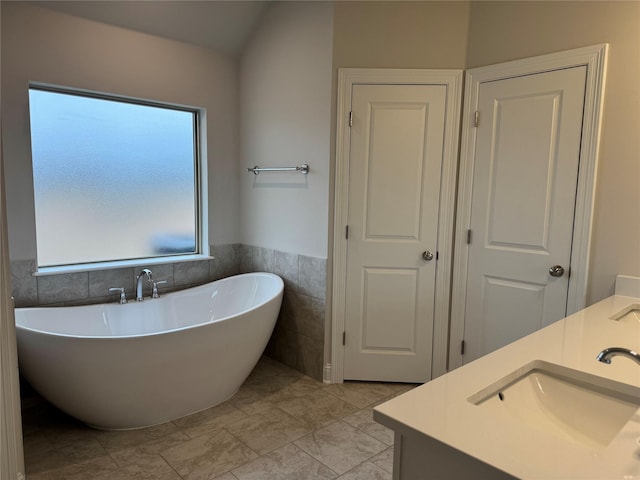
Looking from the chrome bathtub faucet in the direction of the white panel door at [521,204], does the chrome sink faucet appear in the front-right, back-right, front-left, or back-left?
front-right

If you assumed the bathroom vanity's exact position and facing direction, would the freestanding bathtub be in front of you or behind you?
in front

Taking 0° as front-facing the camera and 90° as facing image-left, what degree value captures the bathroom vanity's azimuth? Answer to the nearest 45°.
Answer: approximately 135°

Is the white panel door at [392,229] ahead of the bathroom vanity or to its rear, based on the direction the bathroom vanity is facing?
ahead

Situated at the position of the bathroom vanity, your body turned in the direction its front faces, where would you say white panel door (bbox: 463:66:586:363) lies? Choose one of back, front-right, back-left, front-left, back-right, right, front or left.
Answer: front-right

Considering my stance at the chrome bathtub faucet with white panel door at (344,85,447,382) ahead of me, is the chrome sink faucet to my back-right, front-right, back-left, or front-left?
front-right

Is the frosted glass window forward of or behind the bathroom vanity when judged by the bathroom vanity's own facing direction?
forward

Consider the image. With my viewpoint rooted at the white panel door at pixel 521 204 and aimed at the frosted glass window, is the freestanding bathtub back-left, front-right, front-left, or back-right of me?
front-left
